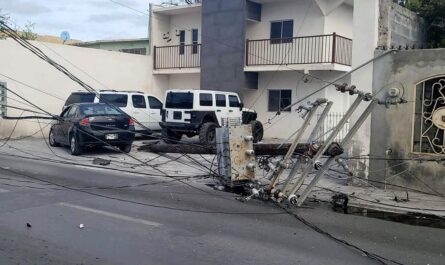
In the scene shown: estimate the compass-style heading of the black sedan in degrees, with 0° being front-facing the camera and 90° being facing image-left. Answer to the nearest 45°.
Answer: approximately 135°

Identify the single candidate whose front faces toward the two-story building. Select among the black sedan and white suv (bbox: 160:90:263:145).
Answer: the white suv

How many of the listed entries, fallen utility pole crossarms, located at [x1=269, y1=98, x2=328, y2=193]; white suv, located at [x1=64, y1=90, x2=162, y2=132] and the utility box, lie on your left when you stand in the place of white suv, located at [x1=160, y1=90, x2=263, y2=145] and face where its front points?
1

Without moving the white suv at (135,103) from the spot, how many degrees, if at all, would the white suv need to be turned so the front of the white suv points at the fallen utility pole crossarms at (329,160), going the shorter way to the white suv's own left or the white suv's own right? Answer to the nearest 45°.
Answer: approximately 135° to the white suv's own right

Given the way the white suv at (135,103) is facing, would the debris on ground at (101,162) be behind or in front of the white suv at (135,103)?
behind

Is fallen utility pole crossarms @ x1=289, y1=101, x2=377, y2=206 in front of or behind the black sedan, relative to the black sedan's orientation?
behind

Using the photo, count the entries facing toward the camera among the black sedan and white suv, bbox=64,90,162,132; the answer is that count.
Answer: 0

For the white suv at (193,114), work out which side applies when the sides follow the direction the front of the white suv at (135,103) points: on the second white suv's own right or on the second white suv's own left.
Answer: on the second white suv's own right

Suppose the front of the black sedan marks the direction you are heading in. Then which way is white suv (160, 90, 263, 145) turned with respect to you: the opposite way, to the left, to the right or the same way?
to the right

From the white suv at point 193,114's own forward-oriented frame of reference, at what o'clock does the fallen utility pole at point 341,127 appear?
The fallen utility pole is roughly at 4 o'clock from the white suv.

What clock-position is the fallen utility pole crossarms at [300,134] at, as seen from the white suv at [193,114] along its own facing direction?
The fallen utility pole crossarms is roughly at 4 o'clock from the white suv.

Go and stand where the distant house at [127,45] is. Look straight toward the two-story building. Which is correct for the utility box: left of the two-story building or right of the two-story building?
right

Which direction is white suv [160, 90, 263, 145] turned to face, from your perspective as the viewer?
facing away from the viewer and to the right of the viewer
